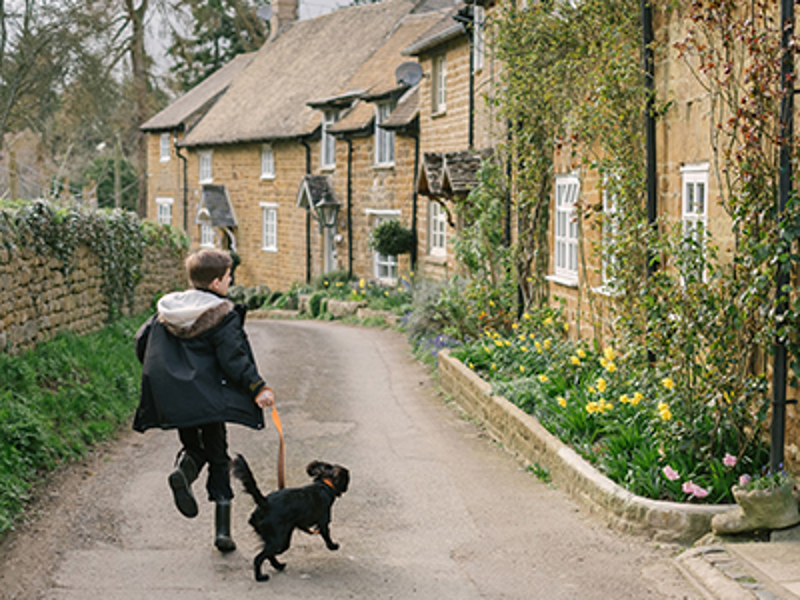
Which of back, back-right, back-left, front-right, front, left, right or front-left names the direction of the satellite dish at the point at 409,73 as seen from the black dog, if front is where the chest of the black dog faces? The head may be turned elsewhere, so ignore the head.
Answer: front-left

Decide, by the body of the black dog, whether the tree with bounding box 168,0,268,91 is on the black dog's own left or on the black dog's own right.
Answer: on the black dog's own left

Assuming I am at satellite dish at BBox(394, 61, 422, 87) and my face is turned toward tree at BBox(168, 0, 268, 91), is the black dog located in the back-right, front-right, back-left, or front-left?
back-left

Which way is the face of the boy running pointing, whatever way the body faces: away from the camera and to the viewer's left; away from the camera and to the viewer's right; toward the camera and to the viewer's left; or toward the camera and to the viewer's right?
away from the camera and to the viewer's right

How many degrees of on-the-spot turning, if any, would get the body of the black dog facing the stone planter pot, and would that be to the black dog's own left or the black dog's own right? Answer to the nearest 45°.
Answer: approximately 45° to the black dog's own right

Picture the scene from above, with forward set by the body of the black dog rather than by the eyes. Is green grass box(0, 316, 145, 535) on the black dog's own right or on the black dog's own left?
on the black dog's own left

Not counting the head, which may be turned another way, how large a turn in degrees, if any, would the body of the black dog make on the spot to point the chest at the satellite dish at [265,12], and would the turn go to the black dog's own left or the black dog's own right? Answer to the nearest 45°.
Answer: approximately 45° to the black dog's own left

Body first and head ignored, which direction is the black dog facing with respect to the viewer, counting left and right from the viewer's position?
facing away from the viewer and to the right of the viewer

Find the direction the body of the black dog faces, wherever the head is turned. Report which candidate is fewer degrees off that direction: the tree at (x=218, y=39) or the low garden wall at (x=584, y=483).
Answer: the low garden wall

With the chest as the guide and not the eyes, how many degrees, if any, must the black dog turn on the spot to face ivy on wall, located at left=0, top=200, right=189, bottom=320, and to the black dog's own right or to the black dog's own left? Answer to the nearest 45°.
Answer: approximately 45° to the black dog's own left
